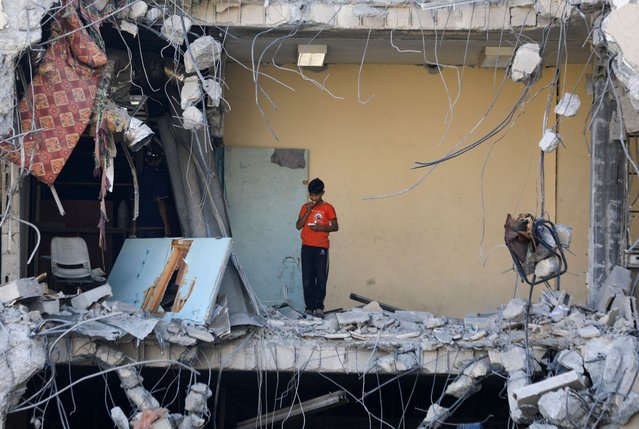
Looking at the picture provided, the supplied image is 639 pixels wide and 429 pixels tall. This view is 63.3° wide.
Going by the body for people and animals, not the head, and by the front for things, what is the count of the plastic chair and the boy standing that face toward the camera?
2

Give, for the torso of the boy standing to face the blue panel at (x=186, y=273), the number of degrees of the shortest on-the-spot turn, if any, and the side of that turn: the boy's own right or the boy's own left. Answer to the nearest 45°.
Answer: approximately 90° to the boy's own right

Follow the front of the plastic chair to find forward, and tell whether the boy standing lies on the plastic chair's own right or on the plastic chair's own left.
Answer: on the plastic chair's own left

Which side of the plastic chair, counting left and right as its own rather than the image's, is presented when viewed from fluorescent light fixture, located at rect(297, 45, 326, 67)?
left

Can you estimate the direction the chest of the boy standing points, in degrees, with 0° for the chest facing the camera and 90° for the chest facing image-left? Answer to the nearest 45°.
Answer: approximately 0°

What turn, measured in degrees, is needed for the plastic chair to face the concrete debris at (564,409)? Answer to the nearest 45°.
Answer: approximately 45° to its left

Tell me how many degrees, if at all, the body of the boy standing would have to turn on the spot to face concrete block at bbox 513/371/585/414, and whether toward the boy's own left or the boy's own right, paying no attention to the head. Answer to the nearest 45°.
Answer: approximately 45° to the boy's own left
